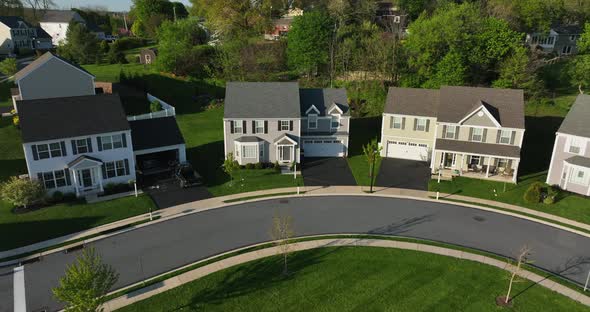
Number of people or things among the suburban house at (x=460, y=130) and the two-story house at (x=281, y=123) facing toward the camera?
2

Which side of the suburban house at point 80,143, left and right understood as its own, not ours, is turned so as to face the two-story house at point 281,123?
left

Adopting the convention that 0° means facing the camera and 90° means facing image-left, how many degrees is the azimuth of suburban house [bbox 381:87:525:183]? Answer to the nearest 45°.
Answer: approximately 0°

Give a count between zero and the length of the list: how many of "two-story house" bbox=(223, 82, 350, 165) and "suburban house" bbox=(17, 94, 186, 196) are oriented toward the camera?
2

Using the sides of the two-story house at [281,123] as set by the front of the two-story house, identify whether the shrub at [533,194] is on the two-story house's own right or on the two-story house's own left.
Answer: on the two-story house's own left

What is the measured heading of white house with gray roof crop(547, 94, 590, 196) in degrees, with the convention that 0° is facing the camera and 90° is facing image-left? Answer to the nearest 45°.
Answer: approximately 45°

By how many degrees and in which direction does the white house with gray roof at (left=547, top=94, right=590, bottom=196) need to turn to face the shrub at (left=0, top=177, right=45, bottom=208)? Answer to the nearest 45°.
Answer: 0° — it already faces it
